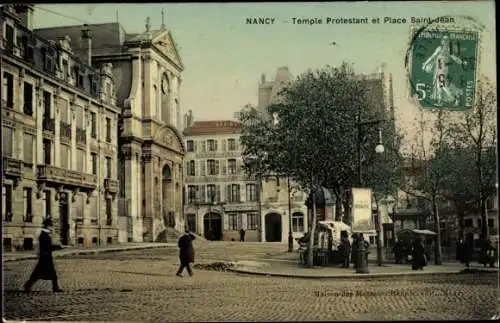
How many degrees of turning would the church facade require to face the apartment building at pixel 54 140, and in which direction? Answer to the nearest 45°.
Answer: approximately 135° to its right

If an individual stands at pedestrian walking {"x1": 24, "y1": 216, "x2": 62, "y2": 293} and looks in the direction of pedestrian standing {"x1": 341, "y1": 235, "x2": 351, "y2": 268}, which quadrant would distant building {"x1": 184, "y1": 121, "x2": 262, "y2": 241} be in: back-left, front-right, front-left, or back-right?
front-left

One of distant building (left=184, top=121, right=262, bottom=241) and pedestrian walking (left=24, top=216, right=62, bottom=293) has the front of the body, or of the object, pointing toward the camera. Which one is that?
the distant building

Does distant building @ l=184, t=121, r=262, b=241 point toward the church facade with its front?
no

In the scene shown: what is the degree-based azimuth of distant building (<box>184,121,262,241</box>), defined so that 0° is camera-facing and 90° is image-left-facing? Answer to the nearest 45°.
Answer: approximately 0°
